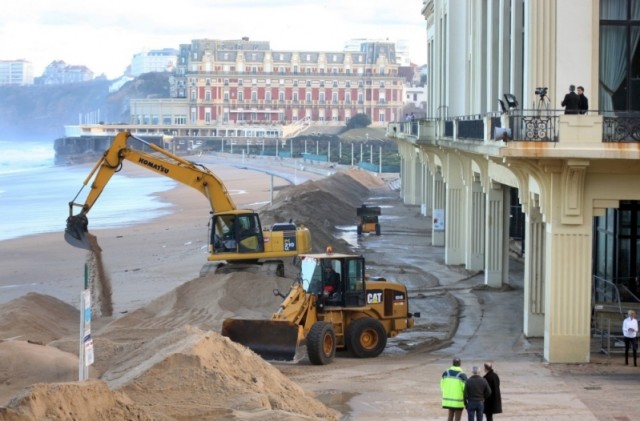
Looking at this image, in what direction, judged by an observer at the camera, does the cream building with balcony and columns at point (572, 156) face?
facing to the left of the viewer

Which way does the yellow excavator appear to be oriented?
to the viewer's left

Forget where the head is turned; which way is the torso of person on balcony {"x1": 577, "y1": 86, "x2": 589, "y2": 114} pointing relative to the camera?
to the viewer's left

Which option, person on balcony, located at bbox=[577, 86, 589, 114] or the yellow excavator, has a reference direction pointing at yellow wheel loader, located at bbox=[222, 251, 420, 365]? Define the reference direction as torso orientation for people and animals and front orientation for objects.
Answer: the person on balcony

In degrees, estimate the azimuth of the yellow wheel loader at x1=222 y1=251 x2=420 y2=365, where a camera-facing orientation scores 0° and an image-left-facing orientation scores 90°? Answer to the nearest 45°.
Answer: approximately 45°

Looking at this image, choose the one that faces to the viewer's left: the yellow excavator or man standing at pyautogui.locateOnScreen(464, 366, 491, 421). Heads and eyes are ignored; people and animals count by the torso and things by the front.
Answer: the yellow excavator
